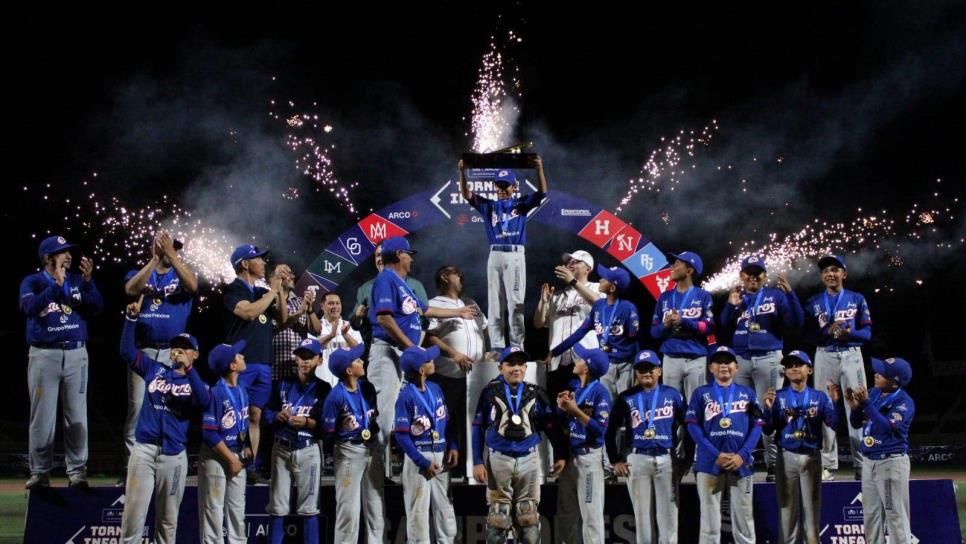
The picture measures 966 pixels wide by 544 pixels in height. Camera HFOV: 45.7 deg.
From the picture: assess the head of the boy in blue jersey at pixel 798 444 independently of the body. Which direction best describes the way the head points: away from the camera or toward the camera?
toward the camera

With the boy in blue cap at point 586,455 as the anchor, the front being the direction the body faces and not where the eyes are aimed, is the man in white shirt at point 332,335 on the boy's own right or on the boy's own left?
on the boy's own right

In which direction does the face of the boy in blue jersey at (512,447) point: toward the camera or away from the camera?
toward the camera

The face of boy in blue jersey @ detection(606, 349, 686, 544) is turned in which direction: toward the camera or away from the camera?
toward the camera

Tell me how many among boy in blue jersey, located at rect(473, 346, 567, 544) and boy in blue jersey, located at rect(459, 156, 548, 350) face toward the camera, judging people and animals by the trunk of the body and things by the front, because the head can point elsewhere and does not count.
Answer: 2

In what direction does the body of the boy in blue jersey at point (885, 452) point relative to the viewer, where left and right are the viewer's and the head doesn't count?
facing the viewer and to the left of the viewer

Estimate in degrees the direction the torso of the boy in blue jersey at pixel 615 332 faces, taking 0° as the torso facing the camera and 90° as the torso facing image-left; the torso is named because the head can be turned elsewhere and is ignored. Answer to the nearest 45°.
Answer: approximately 45°

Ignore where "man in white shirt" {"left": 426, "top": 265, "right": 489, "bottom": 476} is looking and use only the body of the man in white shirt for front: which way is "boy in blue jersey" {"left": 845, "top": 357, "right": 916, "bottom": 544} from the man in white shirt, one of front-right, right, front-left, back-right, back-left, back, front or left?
front-left

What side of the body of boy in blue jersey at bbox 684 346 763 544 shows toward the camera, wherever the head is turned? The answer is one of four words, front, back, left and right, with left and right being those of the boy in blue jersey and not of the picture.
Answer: front

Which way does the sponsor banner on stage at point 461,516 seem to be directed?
toward the camera

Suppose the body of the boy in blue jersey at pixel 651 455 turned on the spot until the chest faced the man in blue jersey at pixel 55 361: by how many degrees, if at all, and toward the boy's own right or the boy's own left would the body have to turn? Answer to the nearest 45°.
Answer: approximately 90° to the boy's own right

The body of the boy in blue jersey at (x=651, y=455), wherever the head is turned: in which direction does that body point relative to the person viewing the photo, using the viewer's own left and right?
facing the viewer

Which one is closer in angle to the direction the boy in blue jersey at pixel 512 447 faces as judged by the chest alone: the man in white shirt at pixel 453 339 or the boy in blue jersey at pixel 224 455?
the boy in blue jersey
